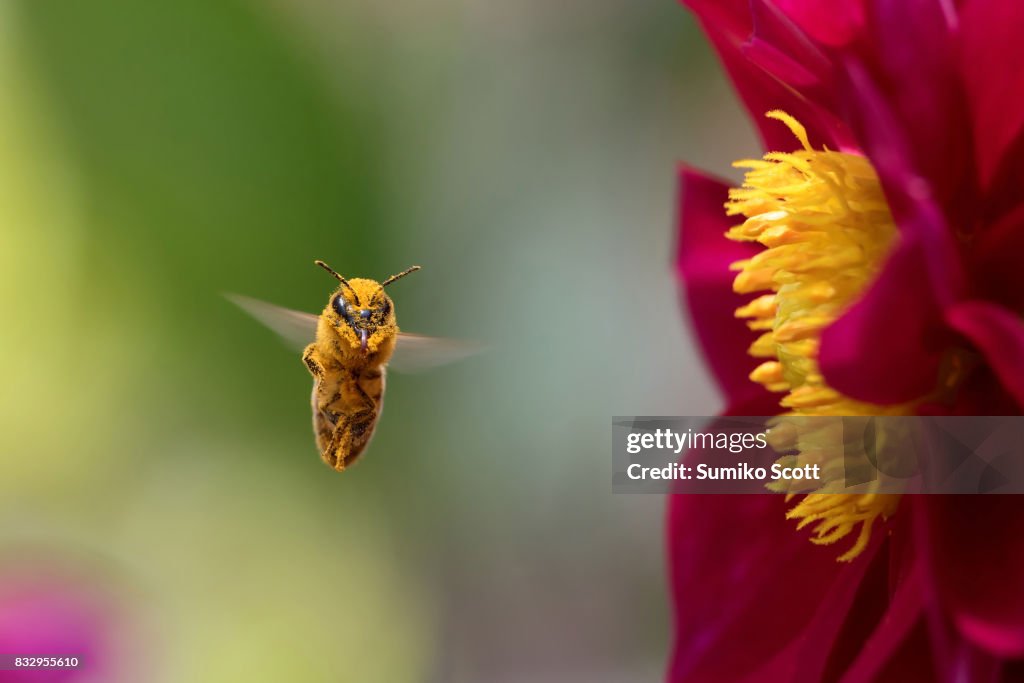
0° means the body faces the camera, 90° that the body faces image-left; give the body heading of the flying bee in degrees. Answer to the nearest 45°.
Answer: approximately 0°
